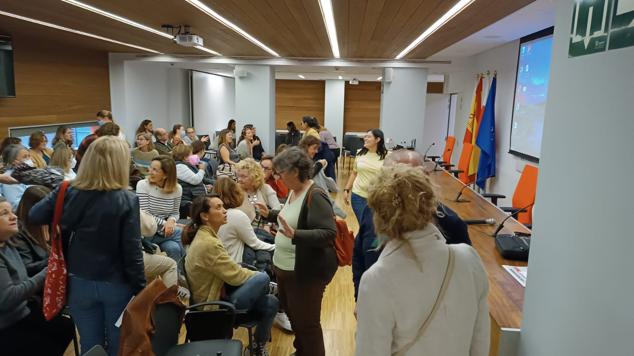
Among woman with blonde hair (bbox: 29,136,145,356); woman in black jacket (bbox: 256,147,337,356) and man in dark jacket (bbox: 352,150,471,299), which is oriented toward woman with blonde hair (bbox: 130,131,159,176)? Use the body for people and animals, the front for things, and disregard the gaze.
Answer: woman with blonde hair (bbox: 29,136,145,356)

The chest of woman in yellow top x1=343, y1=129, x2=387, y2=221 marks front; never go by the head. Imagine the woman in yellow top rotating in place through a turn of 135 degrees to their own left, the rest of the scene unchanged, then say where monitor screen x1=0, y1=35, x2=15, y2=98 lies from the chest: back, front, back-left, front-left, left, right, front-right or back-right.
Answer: back

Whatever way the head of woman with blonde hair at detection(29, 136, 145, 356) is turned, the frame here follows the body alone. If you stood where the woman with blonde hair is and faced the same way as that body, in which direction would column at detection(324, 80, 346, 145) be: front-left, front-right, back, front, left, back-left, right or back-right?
front-right

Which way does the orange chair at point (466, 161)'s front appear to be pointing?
to the viewer's left

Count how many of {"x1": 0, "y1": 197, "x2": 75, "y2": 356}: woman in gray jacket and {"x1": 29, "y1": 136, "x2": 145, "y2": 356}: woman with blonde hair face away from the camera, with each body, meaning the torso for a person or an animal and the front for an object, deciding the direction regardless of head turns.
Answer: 1

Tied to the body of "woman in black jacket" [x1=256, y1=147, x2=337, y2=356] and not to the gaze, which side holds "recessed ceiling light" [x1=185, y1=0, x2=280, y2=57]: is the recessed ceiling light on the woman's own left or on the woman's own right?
on the woman's own right

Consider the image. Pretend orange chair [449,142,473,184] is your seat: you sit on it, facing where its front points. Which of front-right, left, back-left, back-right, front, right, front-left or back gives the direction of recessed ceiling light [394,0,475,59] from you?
left

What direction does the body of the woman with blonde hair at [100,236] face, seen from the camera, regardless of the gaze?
away from the camera

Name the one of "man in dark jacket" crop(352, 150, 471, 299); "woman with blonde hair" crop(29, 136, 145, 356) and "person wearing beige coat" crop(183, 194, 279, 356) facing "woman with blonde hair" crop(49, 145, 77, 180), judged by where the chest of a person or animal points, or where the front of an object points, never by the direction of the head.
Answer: "woman with blonde hair" crop(29, 136, 145, 356)

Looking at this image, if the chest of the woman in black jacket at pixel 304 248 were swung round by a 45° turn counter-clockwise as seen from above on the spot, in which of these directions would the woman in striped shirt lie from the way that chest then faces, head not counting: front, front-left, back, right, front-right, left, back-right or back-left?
back-right

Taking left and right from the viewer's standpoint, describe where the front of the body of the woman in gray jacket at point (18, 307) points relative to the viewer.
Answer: facing to the right of the viewer

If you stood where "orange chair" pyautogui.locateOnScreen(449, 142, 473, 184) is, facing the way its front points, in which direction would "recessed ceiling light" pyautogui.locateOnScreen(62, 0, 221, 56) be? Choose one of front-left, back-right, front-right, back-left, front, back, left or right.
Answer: front-left

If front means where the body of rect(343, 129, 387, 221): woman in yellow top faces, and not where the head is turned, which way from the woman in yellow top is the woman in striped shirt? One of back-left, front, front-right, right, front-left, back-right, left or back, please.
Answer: front
